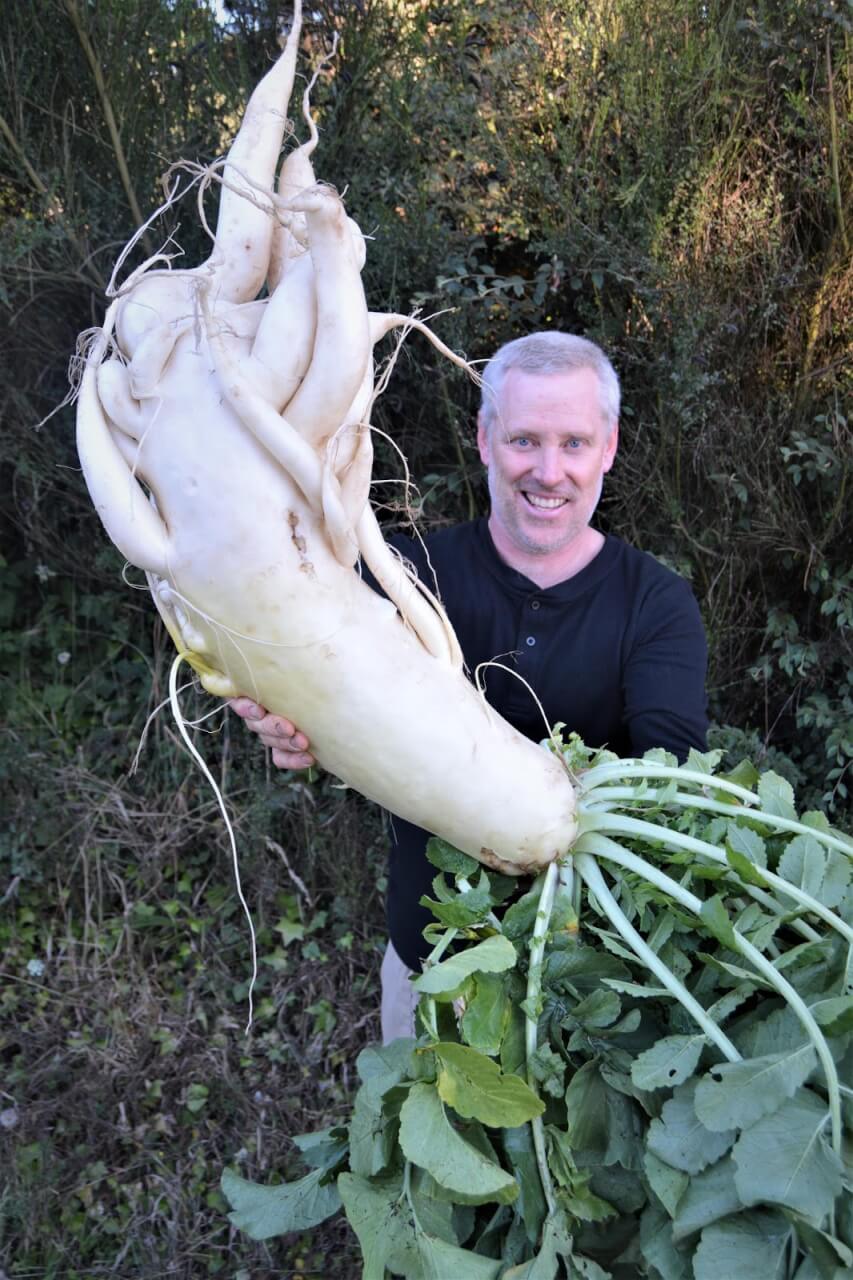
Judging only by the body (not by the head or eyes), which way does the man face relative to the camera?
toward the camera

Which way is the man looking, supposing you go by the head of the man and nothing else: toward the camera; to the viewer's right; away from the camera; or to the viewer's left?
toward the camera

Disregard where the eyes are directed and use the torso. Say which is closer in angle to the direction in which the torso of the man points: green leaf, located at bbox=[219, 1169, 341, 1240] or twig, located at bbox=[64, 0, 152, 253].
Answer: the green leaf

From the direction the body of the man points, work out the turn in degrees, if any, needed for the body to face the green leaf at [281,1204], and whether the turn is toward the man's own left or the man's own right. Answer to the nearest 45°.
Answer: approximately 45° to the man's own right
